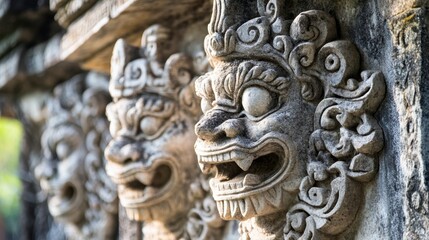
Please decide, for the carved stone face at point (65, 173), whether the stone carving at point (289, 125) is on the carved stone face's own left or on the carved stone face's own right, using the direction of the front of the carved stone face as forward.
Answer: on the carved stone face's own left

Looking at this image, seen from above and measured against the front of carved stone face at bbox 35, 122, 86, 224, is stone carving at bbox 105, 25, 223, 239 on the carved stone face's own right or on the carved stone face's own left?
on the carved stone face's own left

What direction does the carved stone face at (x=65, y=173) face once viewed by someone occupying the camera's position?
facing the viewer and to the left of the viewer
